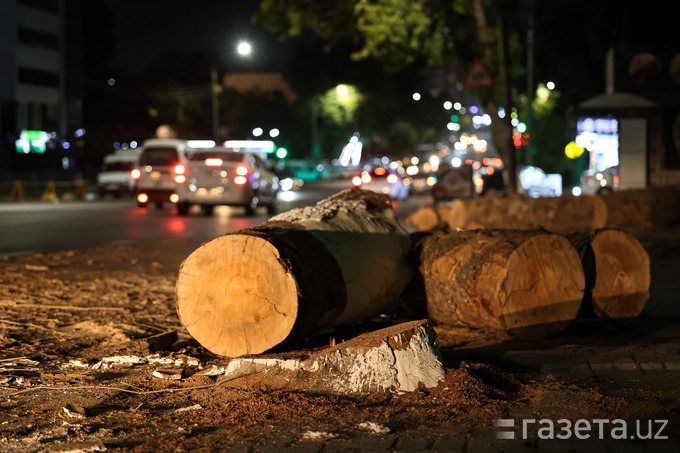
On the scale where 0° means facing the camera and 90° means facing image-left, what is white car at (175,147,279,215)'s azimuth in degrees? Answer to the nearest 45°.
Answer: approximately 225°

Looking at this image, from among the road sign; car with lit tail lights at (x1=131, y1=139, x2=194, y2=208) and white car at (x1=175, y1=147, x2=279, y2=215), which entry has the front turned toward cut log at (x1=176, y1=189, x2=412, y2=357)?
the road sign

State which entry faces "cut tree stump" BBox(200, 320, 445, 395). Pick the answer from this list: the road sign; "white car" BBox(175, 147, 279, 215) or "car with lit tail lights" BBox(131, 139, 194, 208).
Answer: the road sign

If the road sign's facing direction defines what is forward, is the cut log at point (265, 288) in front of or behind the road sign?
in front

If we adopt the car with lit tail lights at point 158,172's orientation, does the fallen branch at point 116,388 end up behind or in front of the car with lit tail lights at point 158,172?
behind

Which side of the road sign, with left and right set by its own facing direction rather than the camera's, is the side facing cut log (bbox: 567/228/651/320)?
front

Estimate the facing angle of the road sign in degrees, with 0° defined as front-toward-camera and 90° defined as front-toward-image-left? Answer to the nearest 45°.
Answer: approximately 0°

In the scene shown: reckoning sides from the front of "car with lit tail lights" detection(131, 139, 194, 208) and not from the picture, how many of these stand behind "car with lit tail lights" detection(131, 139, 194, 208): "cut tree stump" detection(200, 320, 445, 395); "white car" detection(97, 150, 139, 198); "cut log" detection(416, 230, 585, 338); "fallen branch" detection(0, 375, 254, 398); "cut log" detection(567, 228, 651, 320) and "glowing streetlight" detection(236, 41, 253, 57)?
4

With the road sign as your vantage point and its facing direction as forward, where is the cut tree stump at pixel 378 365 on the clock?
The cut tree stump is roughly at 12 o'clock from the road sign.

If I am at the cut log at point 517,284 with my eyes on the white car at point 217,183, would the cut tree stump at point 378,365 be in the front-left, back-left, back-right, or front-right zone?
back-left

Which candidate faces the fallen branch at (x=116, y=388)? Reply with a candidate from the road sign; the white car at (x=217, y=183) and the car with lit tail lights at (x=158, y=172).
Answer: the road sign

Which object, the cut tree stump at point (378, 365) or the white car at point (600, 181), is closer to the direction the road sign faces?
the cut tree stump

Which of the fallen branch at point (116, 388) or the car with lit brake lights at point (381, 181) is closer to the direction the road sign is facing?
the fallen branch

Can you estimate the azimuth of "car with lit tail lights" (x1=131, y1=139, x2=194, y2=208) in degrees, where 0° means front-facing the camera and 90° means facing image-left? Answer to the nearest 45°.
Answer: approximately 180°
